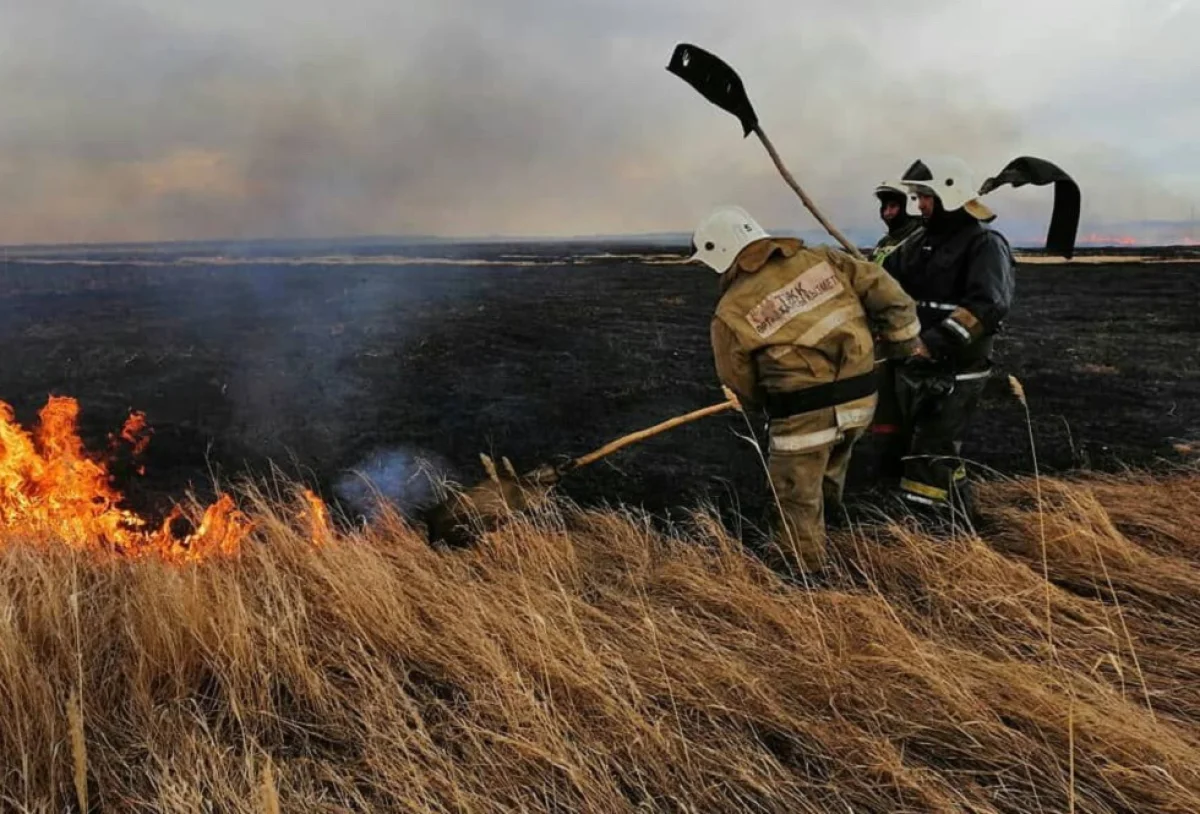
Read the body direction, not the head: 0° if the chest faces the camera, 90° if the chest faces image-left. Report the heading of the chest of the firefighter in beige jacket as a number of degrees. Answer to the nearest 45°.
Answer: approximately 135°

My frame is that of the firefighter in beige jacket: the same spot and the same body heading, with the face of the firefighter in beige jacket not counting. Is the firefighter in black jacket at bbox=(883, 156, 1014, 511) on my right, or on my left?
on my right

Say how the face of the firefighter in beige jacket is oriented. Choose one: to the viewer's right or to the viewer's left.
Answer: to the viewer's left
